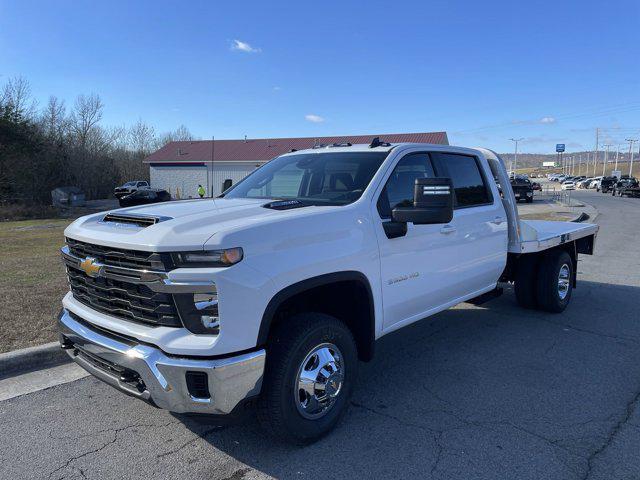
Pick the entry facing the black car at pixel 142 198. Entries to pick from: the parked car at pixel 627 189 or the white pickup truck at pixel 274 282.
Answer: the parked car

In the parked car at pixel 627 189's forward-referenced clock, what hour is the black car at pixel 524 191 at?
The black car is roughly at 11 o'clock from the parked car.

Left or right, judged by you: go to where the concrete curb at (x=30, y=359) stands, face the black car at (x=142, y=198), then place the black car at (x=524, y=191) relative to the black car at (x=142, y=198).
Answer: right

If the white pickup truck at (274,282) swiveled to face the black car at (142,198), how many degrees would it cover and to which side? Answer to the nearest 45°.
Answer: approximately 135° to its right

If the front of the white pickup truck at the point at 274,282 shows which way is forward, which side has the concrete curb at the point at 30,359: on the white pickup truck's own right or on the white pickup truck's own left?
on the white pickup truck's own right

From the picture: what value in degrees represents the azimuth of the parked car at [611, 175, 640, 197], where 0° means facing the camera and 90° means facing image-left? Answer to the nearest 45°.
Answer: approximately 45°

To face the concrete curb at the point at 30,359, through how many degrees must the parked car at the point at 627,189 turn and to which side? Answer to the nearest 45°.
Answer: approximately 45° to its left
